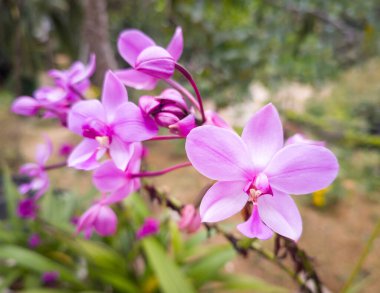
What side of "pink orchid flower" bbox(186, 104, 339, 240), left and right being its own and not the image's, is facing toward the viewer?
front

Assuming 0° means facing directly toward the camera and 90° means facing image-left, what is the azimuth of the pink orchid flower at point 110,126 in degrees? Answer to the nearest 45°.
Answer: approximately 45°

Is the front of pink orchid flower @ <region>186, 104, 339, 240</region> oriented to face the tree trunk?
no

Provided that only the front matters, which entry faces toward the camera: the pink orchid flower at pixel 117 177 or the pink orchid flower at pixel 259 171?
the pink orchid flower at pixel 259 171

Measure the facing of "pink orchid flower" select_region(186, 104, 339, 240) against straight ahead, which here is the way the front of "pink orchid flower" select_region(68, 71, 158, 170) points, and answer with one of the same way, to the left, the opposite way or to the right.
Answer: the same way
